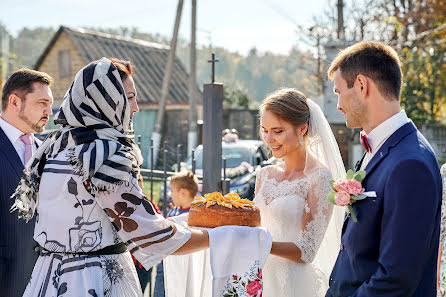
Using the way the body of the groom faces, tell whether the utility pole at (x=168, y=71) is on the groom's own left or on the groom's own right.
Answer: on the groom's own right

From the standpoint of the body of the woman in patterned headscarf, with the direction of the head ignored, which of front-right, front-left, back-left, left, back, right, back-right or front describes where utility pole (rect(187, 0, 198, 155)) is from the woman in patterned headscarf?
front-left

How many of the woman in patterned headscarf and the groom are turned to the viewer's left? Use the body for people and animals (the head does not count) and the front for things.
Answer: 1

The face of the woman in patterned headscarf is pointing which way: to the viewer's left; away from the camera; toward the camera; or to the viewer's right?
to the viewer's right

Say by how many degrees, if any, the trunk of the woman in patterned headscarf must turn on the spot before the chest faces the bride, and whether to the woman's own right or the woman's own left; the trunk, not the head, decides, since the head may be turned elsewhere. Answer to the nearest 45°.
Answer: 0° — they already face them

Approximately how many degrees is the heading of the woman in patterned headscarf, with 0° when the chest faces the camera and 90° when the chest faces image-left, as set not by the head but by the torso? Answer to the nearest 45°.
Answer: approximately 225°

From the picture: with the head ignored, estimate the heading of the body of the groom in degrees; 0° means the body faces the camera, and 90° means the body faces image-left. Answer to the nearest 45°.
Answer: approximately 90°

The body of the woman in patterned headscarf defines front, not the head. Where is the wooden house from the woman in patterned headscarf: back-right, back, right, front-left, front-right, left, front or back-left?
front-left

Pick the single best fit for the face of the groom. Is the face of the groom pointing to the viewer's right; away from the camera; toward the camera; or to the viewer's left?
to the viewer's left

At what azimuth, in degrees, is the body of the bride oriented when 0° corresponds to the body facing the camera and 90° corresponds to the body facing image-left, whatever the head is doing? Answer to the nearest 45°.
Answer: approximately 45°

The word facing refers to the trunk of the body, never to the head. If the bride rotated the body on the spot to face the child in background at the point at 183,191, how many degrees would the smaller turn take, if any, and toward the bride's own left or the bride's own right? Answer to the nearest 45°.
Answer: approximately 90° to the bride's own right

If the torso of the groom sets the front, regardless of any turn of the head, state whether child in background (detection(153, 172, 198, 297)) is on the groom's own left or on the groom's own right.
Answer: on the groom's own right

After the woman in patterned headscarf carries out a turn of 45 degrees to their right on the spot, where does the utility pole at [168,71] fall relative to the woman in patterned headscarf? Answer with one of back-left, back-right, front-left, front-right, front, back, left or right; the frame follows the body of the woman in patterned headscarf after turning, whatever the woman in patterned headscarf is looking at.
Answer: left

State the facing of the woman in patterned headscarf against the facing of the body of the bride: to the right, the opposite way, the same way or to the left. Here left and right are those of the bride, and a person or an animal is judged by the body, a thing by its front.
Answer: the opposite way
